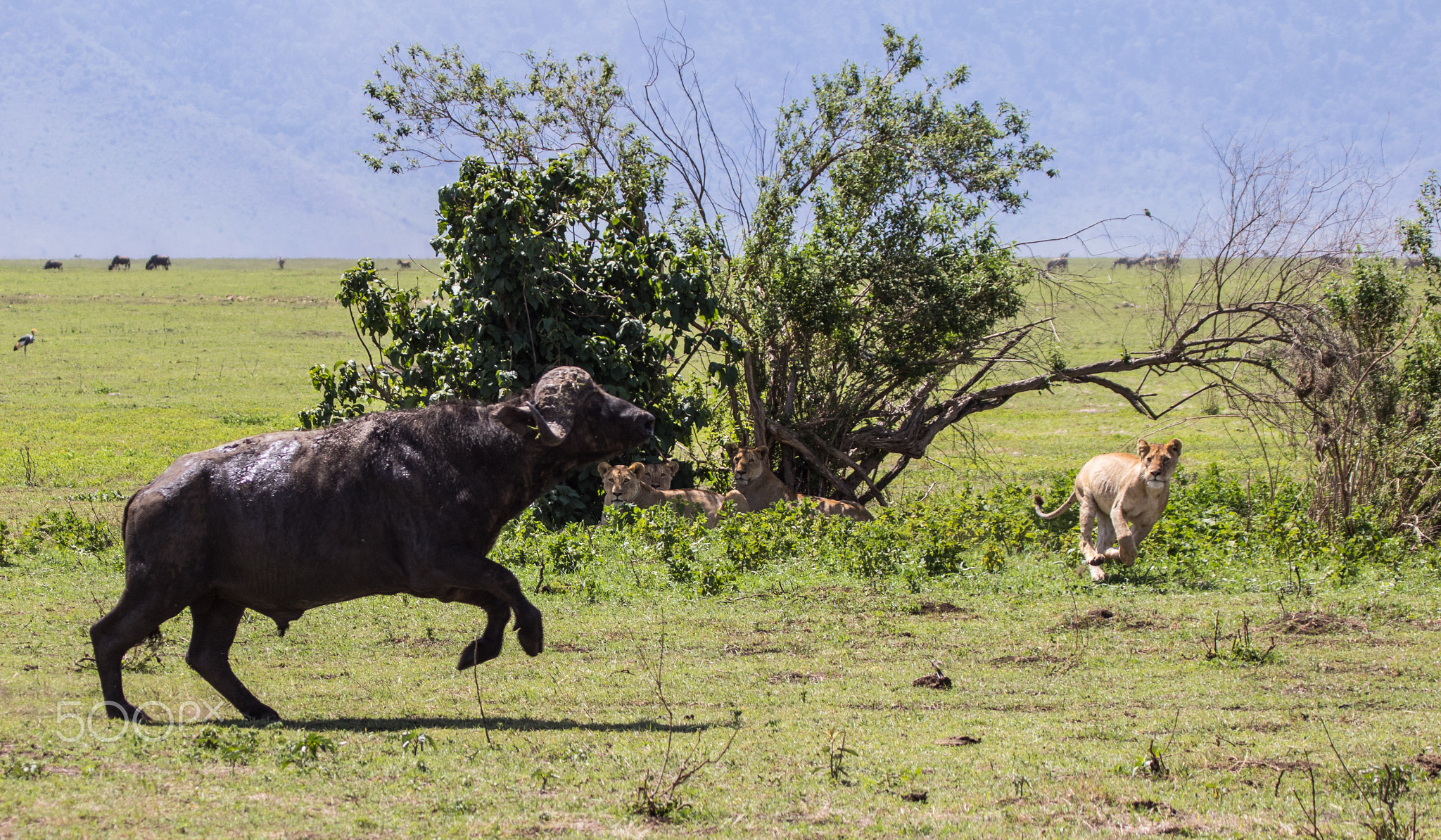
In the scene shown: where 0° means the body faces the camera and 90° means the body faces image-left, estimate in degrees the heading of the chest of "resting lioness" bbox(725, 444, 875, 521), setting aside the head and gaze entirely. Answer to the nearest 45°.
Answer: approximately 45°

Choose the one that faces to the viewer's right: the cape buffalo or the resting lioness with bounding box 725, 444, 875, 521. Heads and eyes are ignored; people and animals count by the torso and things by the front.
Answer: the cape buffalo

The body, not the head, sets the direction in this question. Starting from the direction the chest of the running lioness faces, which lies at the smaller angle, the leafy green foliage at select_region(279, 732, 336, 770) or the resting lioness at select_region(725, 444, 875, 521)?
the leafy green foliage

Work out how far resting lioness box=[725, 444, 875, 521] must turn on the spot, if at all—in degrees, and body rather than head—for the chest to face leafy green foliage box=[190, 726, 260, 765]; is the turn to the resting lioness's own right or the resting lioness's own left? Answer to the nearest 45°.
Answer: approximately 45° to the resting lioness's own left

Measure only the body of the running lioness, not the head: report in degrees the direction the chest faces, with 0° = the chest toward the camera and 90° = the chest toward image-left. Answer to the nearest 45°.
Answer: approximately 315°

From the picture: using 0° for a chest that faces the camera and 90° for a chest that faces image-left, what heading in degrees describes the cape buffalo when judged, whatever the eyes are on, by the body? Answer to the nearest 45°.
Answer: approximately 270°

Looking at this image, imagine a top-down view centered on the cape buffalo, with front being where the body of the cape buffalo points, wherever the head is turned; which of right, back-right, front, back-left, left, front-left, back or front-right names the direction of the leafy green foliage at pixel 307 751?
right

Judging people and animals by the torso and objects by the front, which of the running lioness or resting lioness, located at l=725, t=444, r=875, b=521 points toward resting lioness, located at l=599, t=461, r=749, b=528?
resting lioness, located at l=725, t=444, r=875, b=521

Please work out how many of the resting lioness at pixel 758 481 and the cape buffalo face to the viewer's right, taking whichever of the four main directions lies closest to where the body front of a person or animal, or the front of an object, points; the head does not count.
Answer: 1

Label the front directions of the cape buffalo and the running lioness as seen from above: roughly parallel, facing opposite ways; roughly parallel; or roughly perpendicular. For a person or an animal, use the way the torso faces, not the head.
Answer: roughly perpendicular
